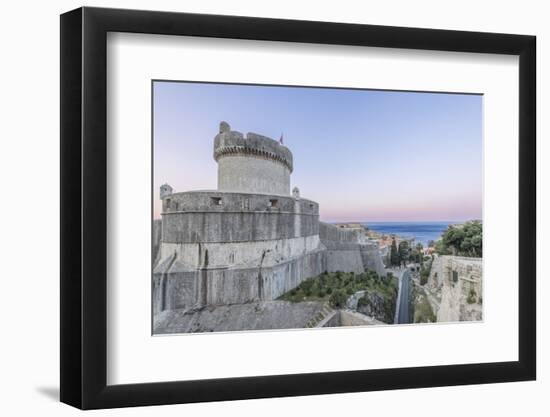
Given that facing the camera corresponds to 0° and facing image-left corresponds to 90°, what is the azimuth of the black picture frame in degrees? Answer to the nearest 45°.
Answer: approximately 315°
